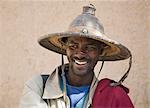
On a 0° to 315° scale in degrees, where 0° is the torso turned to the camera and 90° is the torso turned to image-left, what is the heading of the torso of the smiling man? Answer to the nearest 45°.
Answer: approximately 0°
